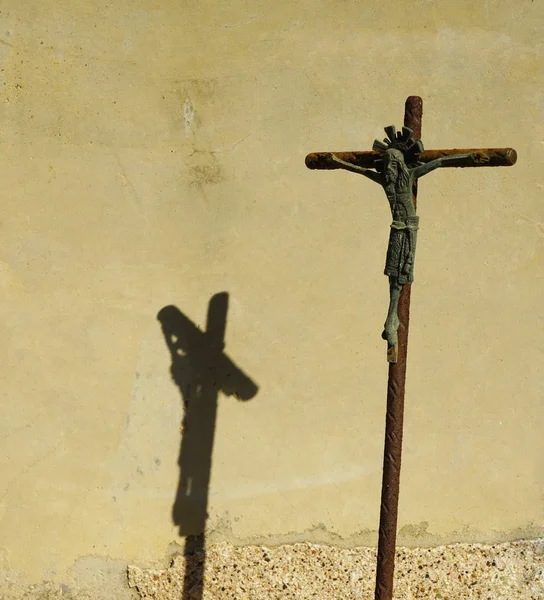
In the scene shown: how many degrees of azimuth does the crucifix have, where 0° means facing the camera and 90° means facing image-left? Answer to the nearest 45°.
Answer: approximately 45°
